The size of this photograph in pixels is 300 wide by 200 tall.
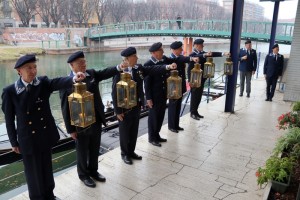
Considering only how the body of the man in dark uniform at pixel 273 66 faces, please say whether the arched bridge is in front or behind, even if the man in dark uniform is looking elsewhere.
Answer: behind

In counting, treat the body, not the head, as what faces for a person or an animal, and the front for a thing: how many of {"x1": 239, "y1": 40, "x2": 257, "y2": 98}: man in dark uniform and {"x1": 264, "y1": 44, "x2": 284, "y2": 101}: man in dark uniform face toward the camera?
2

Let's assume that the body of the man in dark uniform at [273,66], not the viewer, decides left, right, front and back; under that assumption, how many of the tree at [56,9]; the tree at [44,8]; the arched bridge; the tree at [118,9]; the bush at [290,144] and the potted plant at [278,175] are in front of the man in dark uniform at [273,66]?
2
